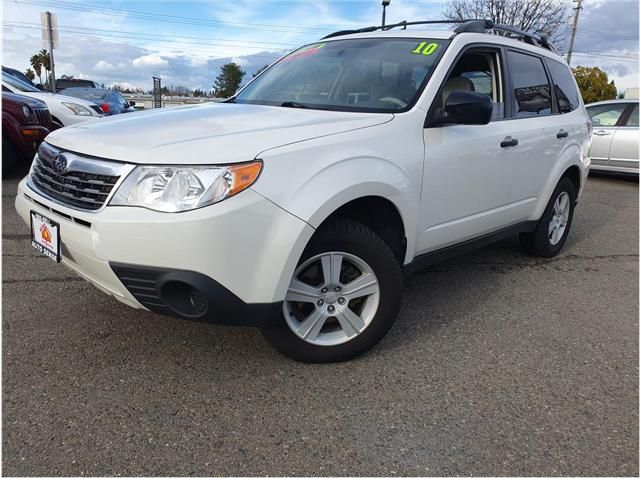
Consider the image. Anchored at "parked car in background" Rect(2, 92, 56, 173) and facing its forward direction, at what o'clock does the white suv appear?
The white suv is roughly at 1 o'clock from the parked car in background.

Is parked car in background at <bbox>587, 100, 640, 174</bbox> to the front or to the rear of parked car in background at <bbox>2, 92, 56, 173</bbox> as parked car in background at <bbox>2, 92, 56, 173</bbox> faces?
to the front

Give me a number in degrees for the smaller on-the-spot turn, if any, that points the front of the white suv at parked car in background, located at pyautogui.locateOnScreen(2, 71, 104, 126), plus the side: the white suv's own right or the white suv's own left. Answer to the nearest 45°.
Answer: approximately 90° to the white suv's own right

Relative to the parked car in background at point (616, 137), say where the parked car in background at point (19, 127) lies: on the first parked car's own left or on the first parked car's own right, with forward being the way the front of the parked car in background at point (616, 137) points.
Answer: on the first parked car's own left

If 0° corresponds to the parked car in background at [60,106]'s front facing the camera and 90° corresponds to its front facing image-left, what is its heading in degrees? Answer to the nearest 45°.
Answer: approximately 315°

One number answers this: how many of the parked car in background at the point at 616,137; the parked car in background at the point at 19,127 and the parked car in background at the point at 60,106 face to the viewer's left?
1

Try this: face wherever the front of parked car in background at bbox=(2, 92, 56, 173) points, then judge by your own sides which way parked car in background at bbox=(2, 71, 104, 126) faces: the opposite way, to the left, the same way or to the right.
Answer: the same way

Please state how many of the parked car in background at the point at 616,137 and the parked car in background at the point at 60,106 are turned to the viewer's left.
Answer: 1

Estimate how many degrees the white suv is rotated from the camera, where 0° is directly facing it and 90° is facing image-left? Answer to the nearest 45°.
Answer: approximately 45°

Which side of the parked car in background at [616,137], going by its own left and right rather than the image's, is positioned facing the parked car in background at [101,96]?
front

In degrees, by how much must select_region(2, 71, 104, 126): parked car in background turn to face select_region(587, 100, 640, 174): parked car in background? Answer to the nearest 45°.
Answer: approximately 45° to its left

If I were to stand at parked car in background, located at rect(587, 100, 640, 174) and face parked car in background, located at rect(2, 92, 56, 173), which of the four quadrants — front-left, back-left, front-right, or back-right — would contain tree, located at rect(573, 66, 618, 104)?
back-right

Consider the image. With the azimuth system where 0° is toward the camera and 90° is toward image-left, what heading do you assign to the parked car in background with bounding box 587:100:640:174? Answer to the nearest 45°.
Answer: approximately 90°
